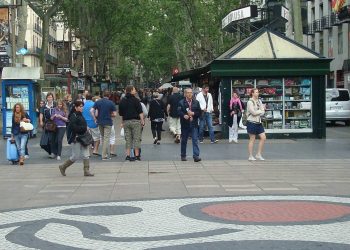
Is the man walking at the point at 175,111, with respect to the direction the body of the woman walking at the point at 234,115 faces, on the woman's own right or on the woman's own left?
on the woman's own right

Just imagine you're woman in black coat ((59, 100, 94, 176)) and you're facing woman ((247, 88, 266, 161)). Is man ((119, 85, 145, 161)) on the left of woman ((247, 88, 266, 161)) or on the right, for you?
left

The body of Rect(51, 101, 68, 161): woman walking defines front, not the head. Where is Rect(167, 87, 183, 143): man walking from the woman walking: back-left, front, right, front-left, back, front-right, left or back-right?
back-left

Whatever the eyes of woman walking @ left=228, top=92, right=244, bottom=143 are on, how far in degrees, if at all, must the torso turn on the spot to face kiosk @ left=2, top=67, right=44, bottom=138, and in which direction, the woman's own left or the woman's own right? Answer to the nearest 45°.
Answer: approximately 90° to the woman's own right

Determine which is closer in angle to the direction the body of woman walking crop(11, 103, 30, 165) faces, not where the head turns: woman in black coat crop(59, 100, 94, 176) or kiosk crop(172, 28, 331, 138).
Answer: the woman in black coat
